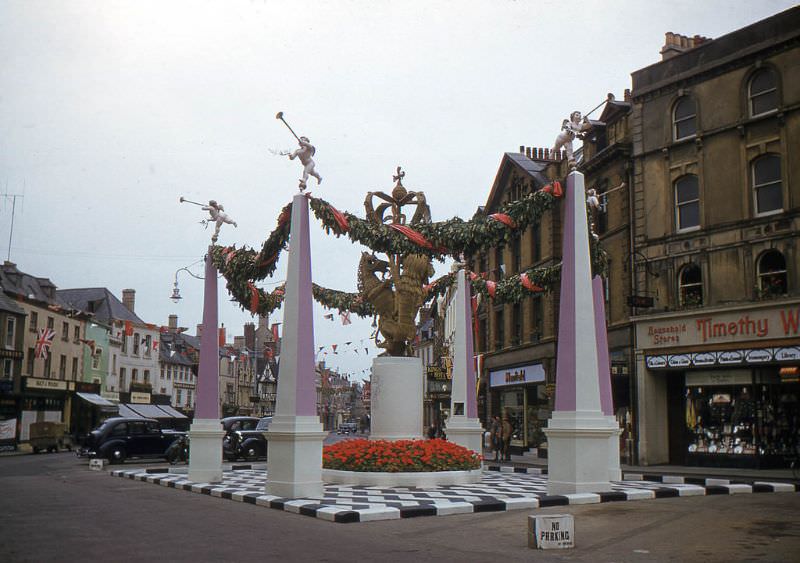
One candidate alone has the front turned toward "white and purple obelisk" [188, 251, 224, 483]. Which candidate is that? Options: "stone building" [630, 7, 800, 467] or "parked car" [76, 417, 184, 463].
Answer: the stone building

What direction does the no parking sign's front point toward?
toward the camera

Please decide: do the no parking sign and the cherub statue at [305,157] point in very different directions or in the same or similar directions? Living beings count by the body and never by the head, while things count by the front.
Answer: same or similar directions

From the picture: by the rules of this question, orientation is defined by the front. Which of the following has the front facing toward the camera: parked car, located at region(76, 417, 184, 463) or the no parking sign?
the no parking sign

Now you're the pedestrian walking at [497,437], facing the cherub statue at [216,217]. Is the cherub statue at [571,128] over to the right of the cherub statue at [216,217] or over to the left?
left

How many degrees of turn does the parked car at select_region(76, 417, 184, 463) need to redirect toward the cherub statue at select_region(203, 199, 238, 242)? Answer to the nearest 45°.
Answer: approximately 135° to its right

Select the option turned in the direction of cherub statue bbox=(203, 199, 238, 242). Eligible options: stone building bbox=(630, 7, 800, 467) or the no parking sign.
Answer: the stone building

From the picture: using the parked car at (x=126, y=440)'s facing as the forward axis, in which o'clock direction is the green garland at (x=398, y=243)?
The green garland is roughly at 4 o'clock from the parked car.

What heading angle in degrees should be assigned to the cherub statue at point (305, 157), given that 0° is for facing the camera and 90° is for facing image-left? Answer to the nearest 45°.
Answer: approximately 45°

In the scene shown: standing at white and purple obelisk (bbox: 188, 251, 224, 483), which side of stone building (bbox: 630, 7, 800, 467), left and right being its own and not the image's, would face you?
front

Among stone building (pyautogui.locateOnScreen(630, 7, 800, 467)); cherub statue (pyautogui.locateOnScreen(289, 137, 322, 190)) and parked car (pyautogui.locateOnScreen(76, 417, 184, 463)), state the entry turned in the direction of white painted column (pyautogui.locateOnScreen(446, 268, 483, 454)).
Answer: the stone building

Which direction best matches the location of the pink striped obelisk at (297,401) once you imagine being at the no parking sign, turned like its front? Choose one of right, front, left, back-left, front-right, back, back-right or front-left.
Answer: back-right
